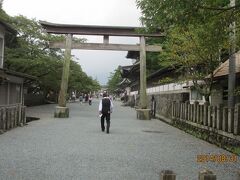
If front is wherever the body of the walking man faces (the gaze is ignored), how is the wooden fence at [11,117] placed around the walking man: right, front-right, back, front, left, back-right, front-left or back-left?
left

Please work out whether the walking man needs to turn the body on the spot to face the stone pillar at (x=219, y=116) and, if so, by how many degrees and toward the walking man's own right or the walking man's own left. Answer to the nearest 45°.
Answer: approximately 135° to the walking man's own right

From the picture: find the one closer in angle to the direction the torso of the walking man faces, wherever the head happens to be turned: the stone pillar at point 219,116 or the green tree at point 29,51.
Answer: the green tree

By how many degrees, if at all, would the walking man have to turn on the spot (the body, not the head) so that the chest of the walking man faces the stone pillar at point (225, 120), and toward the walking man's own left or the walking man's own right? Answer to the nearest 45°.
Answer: approximately 135° to the walking man's own right

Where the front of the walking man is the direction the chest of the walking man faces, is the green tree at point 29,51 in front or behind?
in front
